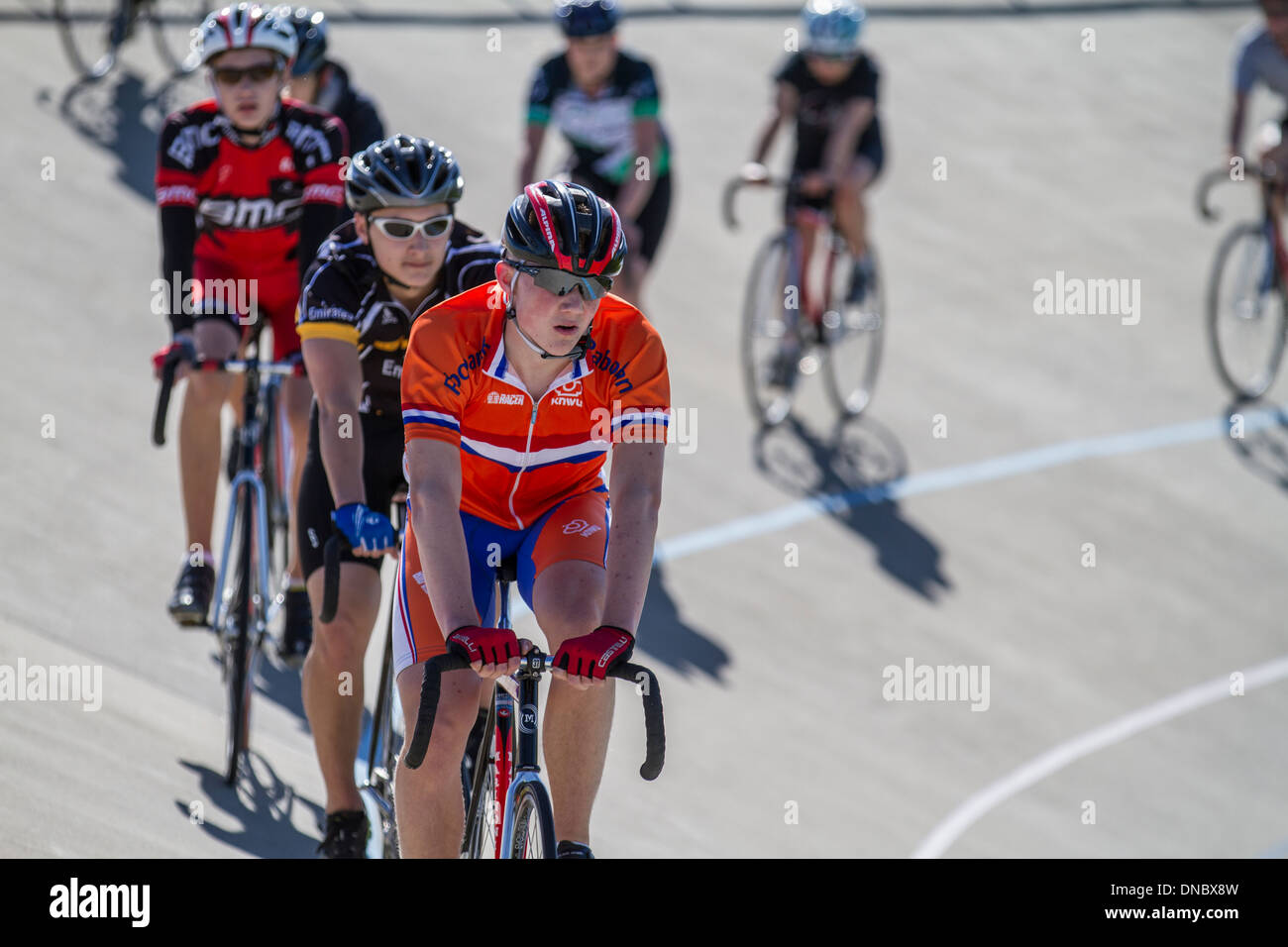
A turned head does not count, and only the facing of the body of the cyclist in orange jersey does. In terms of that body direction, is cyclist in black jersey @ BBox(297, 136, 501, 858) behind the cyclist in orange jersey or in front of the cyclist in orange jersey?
behind

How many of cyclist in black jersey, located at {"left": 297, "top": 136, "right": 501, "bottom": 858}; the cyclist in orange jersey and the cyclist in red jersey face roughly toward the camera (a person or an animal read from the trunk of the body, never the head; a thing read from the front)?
3

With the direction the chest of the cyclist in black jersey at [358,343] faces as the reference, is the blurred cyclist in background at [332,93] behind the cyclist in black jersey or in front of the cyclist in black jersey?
behind

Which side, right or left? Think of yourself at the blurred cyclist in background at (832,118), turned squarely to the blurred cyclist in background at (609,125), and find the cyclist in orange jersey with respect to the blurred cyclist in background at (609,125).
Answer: left

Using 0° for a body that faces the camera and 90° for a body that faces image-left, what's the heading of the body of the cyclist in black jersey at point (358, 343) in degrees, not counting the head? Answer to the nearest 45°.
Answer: approximately 0°

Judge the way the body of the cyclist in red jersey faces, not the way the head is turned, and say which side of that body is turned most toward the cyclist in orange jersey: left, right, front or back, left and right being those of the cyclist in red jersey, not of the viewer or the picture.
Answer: front

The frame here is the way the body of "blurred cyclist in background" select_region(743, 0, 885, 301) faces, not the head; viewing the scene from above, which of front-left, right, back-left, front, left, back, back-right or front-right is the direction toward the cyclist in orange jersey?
front-left

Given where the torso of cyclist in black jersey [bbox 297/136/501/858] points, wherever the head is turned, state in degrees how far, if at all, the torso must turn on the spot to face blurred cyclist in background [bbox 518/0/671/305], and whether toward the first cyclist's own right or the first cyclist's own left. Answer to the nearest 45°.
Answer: approximately 180°

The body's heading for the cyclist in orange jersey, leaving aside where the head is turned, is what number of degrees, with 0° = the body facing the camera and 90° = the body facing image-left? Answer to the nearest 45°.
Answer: approximately 0°
